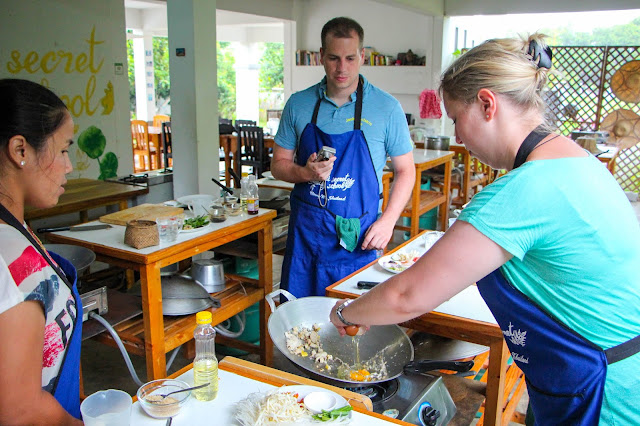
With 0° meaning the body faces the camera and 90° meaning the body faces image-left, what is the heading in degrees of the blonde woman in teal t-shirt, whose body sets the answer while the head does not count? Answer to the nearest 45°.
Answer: approximately 90°

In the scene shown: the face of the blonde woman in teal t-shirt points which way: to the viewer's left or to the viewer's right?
to the viewer's left

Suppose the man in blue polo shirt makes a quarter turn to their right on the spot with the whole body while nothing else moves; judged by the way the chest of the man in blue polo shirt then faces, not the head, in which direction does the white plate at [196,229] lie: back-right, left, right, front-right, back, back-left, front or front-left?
front

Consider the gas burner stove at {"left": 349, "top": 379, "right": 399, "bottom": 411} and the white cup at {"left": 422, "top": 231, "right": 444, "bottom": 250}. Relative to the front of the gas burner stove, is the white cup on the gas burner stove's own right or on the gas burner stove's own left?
on the gas burner stove's own left

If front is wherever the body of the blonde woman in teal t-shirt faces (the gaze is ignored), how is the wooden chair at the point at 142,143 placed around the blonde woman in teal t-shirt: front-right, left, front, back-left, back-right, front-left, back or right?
front-right

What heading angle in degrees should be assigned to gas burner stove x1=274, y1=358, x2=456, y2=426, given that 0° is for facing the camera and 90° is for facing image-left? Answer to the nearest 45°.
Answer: approximately 315°

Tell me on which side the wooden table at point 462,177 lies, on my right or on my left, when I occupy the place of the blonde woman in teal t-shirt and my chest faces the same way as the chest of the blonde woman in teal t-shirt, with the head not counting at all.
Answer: on my right

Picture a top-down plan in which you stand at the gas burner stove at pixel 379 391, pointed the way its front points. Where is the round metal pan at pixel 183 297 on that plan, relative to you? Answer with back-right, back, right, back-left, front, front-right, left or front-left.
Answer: back

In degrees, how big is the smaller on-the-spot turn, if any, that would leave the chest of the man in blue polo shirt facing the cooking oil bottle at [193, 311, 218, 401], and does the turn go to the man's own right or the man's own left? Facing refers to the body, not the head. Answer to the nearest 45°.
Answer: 0° — they already face it

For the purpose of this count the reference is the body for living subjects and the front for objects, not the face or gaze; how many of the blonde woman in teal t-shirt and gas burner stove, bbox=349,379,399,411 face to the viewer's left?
1

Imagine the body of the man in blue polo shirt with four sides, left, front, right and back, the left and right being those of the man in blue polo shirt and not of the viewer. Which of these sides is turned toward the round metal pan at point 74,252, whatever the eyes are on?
right

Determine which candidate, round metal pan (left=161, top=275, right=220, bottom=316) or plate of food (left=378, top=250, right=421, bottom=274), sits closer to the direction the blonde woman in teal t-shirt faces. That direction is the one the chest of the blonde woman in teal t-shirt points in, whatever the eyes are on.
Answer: the round metal pan

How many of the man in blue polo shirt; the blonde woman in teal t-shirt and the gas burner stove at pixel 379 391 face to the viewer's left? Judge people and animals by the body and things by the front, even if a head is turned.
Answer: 1

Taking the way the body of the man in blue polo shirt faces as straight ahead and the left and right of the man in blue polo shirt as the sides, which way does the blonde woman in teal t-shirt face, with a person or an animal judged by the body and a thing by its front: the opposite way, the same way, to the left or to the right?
to the right

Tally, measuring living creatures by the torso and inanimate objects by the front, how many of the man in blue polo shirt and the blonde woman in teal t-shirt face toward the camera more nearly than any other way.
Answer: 1
